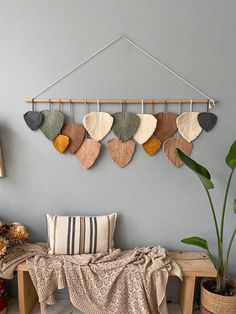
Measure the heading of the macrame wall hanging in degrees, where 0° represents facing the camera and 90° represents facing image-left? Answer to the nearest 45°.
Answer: approximately 0°

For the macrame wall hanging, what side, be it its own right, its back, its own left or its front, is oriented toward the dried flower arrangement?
right
